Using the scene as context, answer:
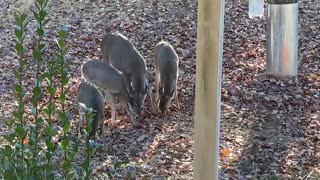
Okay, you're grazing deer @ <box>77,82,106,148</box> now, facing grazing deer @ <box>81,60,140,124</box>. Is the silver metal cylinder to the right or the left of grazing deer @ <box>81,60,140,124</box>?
right

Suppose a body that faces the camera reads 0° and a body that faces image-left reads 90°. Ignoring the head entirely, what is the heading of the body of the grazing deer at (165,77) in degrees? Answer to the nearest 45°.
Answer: approximately 0°

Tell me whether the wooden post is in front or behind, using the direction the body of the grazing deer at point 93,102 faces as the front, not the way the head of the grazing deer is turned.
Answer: in front

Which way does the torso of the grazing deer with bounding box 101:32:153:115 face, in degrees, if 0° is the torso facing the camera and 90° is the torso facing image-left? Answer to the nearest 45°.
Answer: approximately 315°

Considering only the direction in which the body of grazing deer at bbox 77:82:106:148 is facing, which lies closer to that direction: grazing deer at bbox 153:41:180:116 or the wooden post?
the wooden post

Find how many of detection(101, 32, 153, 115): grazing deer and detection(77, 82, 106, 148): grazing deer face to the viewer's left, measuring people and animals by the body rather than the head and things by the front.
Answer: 0
